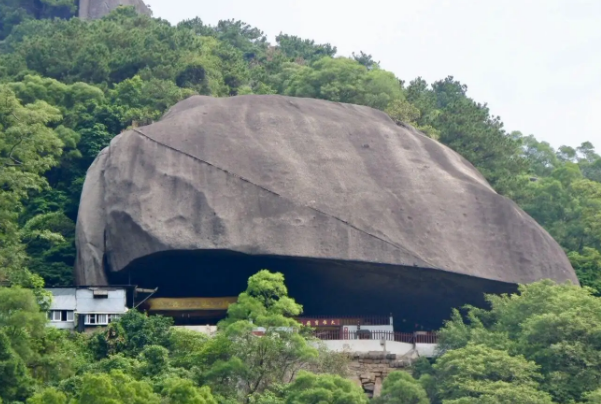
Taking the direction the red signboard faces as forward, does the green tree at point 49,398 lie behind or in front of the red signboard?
in front

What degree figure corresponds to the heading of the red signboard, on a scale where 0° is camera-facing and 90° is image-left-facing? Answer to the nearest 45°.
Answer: approximately 0°

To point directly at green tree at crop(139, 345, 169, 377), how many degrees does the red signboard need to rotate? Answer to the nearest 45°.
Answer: approximately 45° to its right

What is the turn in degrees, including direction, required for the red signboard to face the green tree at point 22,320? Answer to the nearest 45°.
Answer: approximately 45° to its right

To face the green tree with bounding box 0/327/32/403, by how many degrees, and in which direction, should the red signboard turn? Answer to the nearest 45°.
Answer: approximately 45° to its right

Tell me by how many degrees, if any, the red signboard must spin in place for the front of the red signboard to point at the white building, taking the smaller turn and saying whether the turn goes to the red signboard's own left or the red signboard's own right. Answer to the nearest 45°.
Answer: approximately 90° to the red signboard's own right

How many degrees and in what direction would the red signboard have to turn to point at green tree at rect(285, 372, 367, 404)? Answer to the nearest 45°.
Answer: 0° — it already faces it
